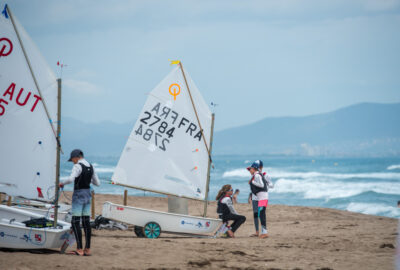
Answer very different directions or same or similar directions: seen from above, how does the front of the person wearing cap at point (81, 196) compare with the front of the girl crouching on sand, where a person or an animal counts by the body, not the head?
very different directions

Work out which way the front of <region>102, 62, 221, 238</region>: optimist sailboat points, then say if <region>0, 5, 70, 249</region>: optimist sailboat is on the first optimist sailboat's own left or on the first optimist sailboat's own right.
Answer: on the first optimist sailboat's own right

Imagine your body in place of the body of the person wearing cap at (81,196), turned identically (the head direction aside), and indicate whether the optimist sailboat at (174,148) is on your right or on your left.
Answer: on your right

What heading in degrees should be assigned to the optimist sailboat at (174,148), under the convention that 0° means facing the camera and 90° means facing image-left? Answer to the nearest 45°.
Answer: approximately 270°
